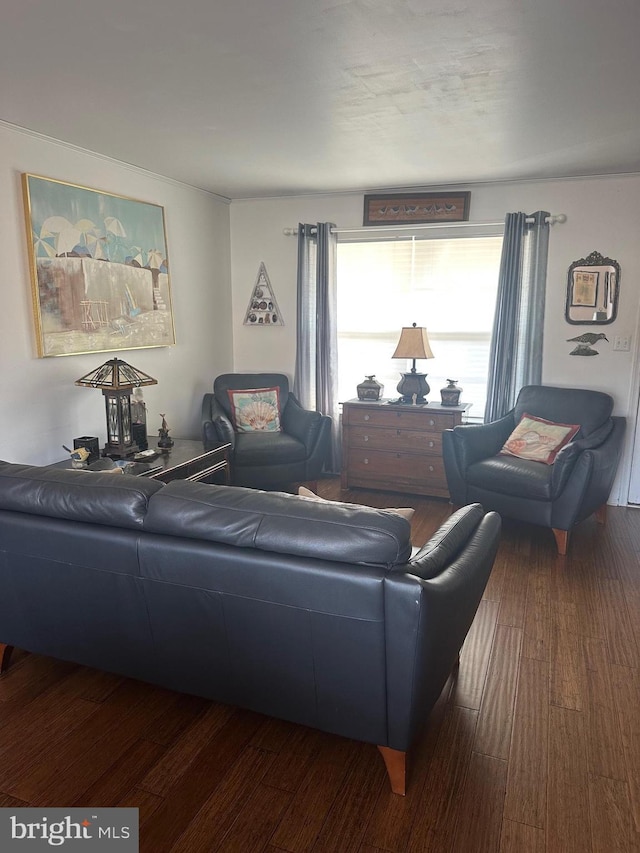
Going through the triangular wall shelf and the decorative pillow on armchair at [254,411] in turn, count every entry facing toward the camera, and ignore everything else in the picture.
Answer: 2

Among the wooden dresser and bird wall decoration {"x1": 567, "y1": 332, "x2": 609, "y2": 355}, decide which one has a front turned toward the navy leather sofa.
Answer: the wooden dresser

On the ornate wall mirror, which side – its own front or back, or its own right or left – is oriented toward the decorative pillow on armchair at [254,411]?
right

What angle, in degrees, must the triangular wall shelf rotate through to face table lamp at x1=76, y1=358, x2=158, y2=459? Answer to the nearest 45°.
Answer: approximately 45° to its right

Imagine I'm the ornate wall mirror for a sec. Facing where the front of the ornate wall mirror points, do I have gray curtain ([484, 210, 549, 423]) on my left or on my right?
on my right

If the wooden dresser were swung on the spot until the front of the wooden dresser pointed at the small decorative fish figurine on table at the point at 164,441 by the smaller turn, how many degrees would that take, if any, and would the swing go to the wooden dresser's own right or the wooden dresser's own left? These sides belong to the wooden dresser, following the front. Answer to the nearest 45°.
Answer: approximately 45° to the wooden dresser's own right

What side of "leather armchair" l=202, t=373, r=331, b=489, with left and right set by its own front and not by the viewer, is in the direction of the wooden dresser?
left
